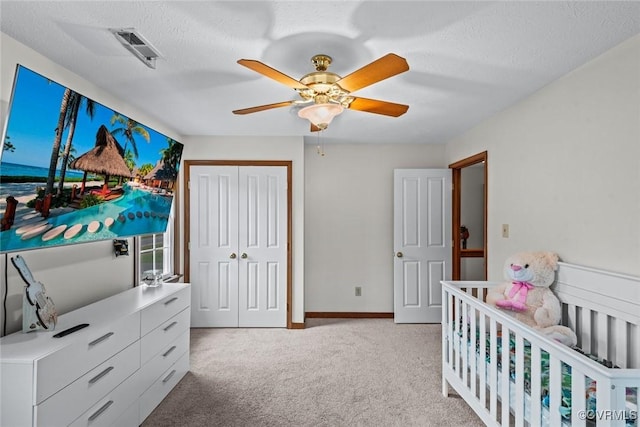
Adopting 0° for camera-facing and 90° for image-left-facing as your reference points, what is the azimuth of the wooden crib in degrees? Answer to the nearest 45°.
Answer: approximately 45°

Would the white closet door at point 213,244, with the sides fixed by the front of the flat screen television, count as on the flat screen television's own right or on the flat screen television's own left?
on the flat screen television's own left

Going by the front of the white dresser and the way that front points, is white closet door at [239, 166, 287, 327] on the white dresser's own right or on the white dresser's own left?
on the white dresser's own left

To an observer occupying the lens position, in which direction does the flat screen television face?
facing the viewer and to the right of the viewer

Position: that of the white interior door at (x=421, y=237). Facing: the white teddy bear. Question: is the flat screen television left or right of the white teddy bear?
right

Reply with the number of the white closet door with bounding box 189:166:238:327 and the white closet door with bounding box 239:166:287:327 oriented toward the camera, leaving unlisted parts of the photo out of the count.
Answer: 2

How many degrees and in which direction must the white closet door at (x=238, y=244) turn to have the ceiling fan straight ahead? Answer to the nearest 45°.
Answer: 0° — it already faces it

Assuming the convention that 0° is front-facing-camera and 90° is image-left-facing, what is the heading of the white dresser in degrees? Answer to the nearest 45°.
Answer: approximately 315°
